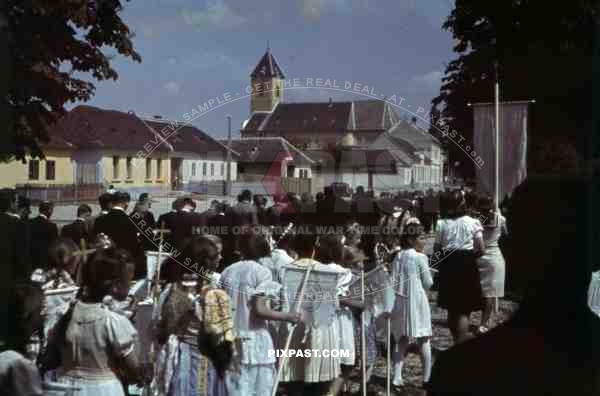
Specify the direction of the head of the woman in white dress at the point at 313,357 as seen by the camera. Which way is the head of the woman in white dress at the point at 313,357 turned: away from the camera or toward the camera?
away from the camera

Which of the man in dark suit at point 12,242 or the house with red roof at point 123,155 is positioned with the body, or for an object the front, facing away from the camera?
the man in dark suit

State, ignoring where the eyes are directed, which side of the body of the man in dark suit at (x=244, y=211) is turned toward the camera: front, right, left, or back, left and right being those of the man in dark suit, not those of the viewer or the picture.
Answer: back

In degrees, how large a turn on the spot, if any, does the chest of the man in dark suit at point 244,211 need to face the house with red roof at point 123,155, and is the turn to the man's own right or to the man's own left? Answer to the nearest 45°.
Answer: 0° — they already face it

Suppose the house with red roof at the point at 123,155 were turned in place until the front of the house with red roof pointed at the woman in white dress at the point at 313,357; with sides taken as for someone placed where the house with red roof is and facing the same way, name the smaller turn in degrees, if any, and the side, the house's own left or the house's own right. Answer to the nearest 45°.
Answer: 0° — it already faces them

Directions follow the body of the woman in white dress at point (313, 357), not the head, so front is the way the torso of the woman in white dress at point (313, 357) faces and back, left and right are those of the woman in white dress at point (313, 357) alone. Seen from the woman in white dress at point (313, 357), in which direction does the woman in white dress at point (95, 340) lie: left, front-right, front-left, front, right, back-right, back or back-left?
back-left

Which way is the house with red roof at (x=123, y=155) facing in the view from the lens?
facing the viewer and to the right of the viewer

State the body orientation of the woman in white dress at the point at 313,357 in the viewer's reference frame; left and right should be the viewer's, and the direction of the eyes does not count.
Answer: facing away from the viewer

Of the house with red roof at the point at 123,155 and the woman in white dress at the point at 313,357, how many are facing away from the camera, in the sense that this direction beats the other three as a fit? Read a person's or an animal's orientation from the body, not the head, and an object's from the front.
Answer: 1

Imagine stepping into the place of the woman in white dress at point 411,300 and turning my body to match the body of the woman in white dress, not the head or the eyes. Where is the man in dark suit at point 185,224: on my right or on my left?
on my left

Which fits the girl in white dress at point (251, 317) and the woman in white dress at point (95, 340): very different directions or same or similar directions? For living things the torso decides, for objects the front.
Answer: same or similar directions

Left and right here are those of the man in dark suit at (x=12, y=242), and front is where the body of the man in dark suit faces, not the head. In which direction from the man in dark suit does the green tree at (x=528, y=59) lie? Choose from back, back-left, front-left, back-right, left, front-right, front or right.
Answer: right

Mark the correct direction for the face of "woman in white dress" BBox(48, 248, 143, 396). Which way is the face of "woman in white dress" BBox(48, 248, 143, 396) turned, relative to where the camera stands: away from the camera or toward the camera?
away from the camera

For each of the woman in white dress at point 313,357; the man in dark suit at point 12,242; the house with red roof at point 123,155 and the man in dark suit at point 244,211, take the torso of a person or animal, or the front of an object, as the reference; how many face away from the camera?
3

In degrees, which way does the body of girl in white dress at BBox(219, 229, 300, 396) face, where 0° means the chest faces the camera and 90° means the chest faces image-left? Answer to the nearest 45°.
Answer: approximately 225°
